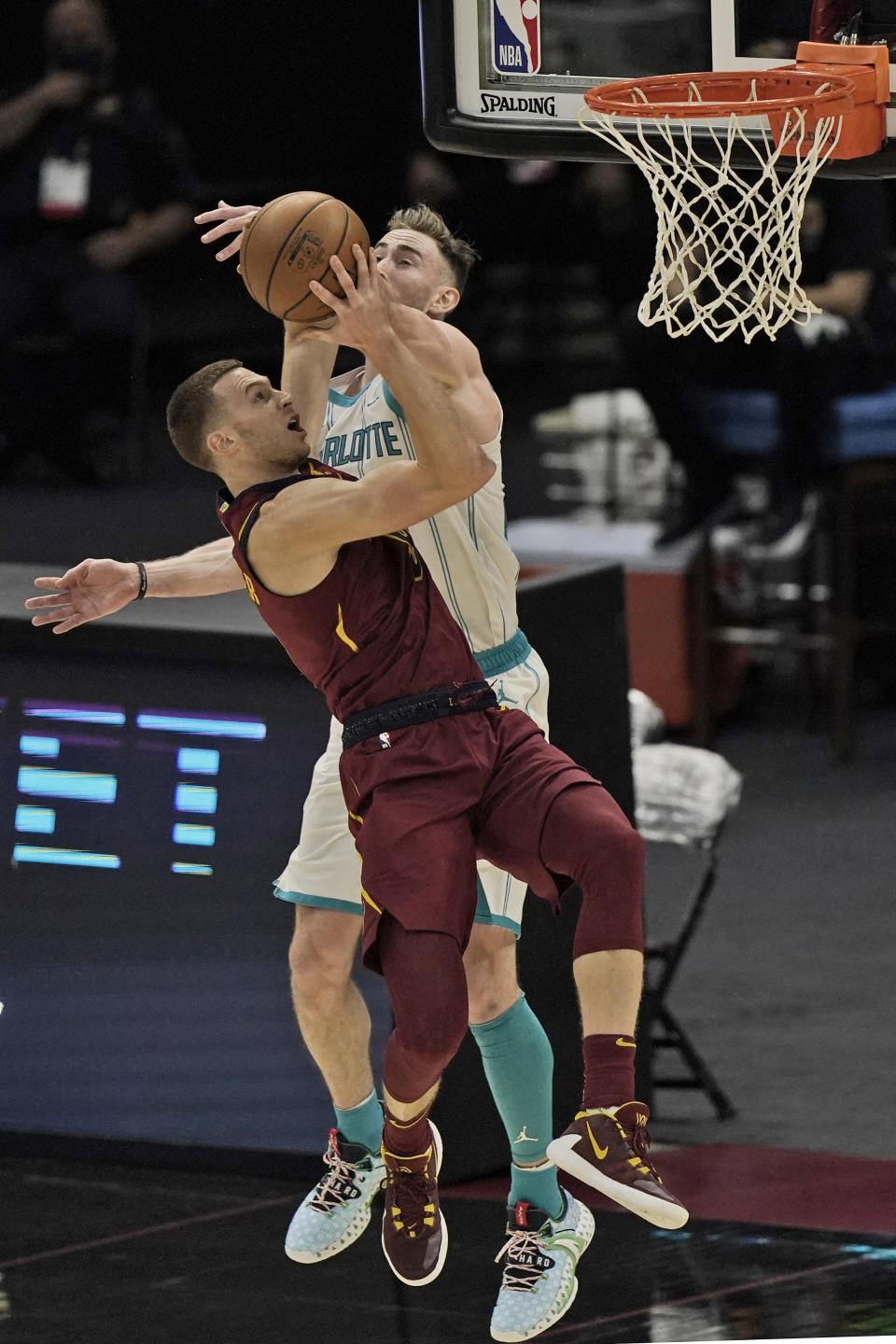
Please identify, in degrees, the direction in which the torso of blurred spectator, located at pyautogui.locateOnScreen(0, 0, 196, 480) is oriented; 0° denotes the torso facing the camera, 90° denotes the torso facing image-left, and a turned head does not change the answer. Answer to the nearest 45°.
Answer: approximately 0°

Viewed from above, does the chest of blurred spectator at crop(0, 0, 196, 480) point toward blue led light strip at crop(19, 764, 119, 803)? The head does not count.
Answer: yes

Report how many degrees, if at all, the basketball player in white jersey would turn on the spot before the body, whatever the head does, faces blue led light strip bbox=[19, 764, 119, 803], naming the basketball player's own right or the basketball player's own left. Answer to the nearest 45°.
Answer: approximately 90° to the basketball player's own right

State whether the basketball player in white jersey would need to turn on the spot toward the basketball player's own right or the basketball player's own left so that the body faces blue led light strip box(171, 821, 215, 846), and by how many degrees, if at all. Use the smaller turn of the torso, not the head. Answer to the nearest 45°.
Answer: approximately 135° to the basketball player's own right

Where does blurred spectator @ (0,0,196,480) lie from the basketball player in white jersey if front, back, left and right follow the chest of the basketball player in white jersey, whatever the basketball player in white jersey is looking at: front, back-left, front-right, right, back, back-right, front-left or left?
back-right
